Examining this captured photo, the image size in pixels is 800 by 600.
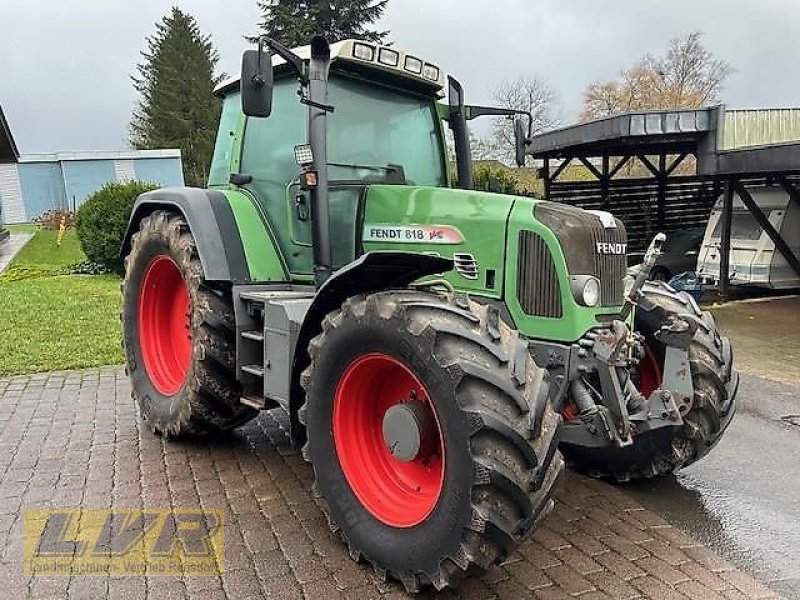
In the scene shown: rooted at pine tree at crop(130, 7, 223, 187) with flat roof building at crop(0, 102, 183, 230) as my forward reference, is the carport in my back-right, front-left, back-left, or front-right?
front-left

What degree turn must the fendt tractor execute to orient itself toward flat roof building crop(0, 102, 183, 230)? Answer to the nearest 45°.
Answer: approximately 180°

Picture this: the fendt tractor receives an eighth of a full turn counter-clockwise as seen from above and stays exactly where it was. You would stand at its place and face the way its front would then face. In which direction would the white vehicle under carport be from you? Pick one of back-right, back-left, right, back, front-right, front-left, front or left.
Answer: front-left

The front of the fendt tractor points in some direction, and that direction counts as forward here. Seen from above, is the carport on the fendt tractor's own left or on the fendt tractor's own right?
on the fendt tractor's own left

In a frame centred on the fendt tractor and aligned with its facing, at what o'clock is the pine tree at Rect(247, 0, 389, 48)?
The pine tree is roughly at 7 o'clock from the fendt tractor.

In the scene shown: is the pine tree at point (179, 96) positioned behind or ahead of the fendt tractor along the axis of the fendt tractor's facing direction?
behind
